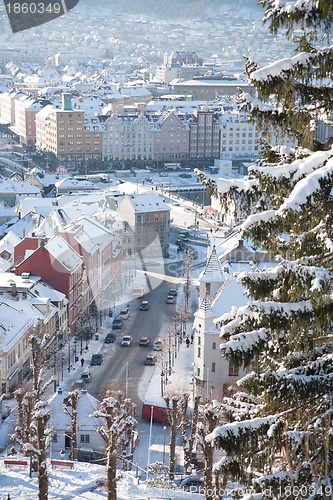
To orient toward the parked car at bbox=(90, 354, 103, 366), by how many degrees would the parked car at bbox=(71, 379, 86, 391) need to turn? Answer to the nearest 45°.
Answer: approximately 135° to its right

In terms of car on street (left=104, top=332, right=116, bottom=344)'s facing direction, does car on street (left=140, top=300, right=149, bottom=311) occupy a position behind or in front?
behind

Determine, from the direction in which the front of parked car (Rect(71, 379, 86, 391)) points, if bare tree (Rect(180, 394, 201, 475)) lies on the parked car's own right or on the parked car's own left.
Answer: on the parked car's own left

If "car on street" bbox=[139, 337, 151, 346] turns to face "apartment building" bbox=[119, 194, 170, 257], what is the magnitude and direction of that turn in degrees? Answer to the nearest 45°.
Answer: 0° — it already faces it

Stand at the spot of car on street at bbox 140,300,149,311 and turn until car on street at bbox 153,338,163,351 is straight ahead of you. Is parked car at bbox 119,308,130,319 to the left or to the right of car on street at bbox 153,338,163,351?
right

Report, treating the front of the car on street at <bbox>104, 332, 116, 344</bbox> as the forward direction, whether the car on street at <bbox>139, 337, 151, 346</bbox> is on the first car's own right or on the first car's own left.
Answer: on the first car's own left

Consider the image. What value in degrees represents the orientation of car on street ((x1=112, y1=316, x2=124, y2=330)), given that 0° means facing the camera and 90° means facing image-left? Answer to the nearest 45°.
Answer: approximately 45°

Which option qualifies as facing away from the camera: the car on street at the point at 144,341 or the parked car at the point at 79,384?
the car on street

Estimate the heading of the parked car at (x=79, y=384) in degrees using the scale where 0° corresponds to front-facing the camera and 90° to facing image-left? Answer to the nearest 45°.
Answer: approximately 45°

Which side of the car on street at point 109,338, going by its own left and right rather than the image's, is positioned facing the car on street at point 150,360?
left

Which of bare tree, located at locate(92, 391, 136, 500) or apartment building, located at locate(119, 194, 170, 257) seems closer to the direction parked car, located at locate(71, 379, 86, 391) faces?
the bare tree

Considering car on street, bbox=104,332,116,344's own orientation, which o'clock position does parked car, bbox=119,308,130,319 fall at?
The parked car is roughly at 5 o'clock from the car on street.

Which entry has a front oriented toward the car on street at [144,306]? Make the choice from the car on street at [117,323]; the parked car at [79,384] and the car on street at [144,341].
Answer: the car on street at [144,341]

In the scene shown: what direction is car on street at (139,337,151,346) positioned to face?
away from the camera
